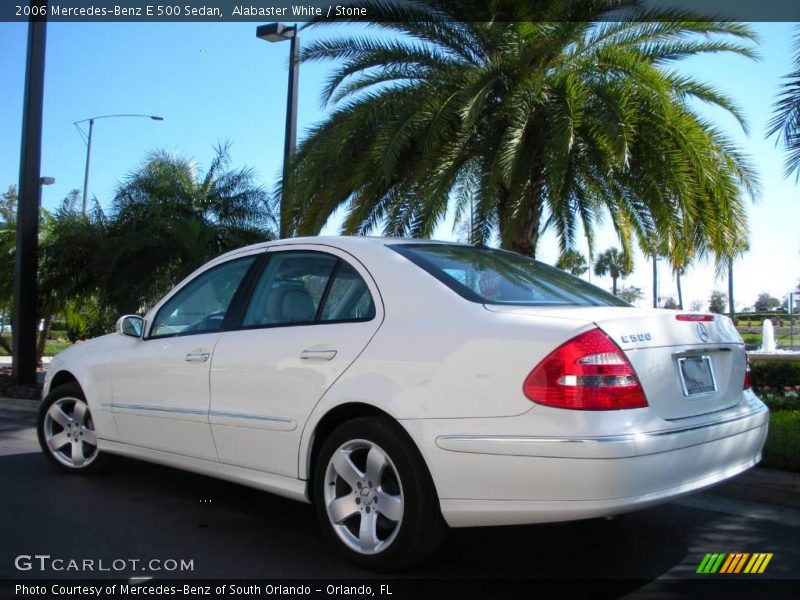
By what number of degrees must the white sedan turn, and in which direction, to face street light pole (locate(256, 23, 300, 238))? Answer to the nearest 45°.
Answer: approximately 45° to its right

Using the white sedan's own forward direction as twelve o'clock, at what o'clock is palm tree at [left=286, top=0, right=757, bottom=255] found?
The palm tree is roughly at 2 o'clock from the white sedan.

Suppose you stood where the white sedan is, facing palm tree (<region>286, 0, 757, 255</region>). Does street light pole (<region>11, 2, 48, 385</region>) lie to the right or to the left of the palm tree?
left

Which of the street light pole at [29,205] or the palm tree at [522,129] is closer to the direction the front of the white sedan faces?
the street light pole

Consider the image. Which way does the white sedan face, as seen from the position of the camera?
facing away from the viewer and to the left of the viewer

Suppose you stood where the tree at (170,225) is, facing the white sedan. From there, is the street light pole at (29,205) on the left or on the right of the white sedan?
right

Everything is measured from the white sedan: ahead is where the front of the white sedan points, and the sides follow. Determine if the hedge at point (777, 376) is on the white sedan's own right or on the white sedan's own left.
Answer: on the white sedan's own right
